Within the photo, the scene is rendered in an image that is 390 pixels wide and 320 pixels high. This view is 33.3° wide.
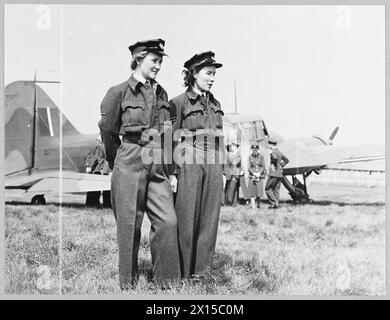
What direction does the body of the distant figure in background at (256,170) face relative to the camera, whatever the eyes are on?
toward the camera

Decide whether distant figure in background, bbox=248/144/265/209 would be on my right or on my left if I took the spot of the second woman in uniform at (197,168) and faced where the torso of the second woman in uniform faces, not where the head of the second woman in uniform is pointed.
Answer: on my left

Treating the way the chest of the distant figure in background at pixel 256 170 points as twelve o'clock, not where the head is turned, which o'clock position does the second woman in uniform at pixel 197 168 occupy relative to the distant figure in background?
The second woman in uniform is roughly at 12 o'clock from the distant figure in background.

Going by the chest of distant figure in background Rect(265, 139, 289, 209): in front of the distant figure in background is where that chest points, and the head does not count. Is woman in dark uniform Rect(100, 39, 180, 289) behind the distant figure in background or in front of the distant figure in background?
in front

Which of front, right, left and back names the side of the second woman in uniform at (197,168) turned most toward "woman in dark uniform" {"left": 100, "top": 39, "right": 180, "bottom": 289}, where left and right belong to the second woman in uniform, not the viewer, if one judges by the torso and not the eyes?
right

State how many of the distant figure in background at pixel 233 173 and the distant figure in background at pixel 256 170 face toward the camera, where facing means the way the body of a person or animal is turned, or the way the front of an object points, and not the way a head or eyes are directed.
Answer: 2

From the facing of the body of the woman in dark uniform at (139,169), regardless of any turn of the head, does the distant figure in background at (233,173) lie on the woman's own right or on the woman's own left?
on the woman's own left

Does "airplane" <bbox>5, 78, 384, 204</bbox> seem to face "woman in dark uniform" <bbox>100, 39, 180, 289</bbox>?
no

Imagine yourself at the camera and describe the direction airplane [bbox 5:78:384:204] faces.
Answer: facing away from the viewer and to the right of the viewer

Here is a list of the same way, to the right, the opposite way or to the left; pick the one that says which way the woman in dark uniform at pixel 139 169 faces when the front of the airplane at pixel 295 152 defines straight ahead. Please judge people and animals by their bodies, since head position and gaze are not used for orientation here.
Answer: to the right

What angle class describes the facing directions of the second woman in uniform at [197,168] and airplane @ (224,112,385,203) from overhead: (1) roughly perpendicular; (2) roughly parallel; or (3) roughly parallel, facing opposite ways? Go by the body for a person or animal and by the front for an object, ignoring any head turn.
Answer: roughly perpendicular

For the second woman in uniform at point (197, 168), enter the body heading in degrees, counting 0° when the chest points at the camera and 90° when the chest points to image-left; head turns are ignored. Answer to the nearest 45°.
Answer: approximately 315°

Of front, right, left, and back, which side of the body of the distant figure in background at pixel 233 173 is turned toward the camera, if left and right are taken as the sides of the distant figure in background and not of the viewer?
front

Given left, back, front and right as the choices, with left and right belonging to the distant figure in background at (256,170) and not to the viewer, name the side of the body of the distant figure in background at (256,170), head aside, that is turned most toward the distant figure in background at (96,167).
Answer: right

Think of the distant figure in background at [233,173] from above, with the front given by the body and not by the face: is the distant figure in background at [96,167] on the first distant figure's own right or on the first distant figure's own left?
on the first distant figure's own right

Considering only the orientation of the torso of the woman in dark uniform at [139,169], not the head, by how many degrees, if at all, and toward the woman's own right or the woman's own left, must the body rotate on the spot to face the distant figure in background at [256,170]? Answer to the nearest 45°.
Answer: approximately 135° to the woman's own left
